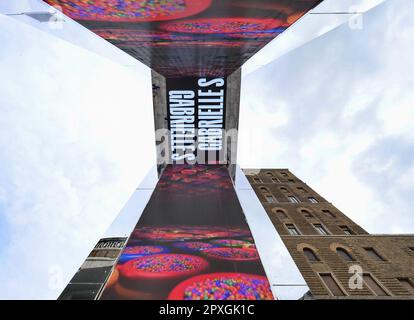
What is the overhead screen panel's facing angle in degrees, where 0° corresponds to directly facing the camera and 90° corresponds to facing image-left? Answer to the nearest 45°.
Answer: approximately 0°

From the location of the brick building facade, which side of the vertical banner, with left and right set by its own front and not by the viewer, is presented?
left

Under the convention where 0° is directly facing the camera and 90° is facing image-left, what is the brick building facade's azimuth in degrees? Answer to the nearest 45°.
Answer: approximately 0°

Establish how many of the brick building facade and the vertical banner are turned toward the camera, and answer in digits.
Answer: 2

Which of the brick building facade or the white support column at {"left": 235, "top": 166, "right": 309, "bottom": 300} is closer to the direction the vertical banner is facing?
the white support column

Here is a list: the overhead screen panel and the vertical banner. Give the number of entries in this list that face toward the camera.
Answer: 2

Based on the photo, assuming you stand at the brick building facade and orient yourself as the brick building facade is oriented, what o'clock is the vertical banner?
The vertical banner is roughly at 2 o'clock from the brick building facade.
